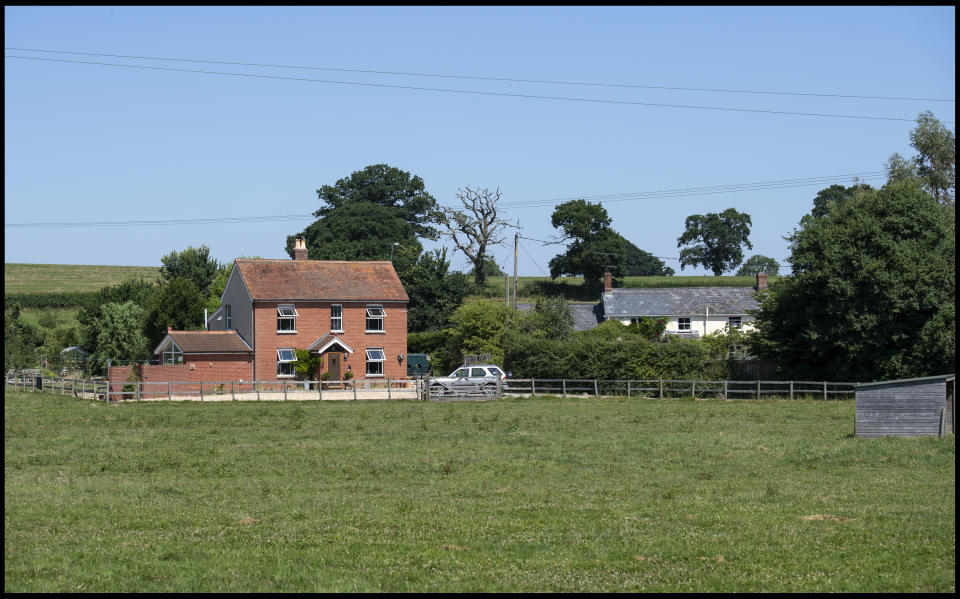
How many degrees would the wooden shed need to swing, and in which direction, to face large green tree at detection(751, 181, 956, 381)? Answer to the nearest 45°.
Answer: approximately 90° to its left

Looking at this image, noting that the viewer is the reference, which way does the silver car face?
facing to the left of the viewer

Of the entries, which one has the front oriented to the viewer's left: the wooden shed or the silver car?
the silver car

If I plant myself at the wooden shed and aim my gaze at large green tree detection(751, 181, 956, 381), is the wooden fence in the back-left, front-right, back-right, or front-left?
front-left

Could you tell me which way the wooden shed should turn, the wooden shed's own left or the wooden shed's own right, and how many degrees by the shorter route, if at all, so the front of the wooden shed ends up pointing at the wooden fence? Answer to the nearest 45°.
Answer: approximately 135° to the wooden shed's own left

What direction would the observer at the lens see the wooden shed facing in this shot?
facing to the right of the viewer

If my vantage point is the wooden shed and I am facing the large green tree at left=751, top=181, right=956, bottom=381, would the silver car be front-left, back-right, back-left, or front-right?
front-left

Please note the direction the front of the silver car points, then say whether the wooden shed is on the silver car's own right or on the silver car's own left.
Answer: on the silver car's own left

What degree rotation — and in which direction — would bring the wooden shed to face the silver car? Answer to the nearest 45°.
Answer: approximately 135° to its left
